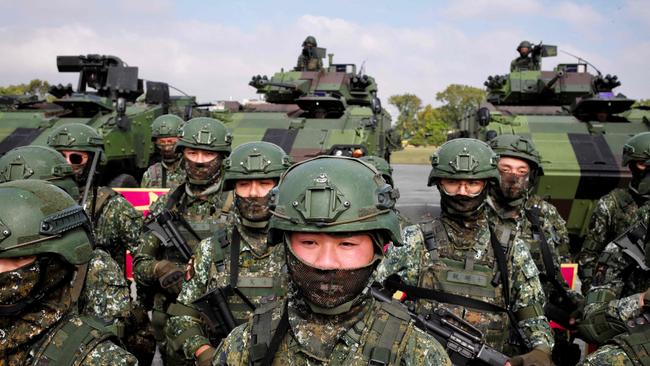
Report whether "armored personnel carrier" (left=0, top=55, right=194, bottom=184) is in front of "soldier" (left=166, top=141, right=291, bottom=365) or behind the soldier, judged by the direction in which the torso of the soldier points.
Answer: behind

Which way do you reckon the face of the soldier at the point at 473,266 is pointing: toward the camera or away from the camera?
toward the camera

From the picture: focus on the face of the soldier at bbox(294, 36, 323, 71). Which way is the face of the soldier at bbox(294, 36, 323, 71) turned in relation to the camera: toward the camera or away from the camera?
toward the camera

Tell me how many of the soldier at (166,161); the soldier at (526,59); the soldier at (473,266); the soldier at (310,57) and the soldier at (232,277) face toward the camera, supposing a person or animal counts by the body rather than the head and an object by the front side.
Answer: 5

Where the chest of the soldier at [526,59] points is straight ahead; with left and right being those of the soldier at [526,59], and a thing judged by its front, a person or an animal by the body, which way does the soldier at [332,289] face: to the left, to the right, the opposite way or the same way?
the same way

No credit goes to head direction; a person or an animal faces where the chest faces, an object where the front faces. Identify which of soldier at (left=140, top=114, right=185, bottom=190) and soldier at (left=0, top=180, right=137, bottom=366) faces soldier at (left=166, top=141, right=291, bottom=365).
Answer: soldier at (left=140, top=114, right=185, bottom=190)

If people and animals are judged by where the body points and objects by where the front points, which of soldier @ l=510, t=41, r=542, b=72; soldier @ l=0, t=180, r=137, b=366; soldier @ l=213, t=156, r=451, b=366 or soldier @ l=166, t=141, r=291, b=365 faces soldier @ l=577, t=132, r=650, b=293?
soldier @ l=510, t=41, r=542, b=72

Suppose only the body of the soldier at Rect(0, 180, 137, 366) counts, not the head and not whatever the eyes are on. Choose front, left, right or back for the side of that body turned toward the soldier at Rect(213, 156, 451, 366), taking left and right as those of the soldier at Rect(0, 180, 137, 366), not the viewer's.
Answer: left

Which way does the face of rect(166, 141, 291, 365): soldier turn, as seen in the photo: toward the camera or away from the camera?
toward the camera

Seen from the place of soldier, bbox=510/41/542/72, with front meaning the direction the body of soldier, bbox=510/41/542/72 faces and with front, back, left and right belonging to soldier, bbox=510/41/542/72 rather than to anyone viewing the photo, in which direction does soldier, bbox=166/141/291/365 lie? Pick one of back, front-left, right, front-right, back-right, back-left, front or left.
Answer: front

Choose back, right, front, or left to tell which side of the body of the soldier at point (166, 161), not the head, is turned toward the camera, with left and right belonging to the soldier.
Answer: front

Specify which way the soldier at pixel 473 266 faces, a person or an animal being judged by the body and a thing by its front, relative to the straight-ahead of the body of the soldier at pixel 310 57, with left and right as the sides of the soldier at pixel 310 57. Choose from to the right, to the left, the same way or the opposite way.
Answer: the same way

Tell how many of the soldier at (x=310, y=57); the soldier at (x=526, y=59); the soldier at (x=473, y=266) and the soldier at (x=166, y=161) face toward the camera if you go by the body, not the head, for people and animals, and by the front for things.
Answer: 4

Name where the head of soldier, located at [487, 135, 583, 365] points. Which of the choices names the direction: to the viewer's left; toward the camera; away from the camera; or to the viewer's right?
toward the camera

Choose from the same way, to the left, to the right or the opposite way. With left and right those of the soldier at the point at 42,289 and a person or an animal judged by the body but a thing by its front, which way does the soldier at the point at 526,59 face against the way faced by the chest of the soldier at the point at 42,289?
the same way

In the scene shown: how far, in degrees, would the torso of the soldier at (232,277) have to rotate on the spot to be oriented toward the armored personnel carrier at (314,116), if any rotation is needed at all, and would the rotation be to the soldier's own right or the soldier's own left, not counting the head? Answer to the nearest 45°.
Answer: approximately 180°

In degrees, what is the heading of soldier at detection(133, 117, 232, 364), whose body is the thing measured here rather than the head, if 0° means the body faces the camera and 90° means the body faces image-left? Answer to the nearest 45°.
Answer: approximately 0°
